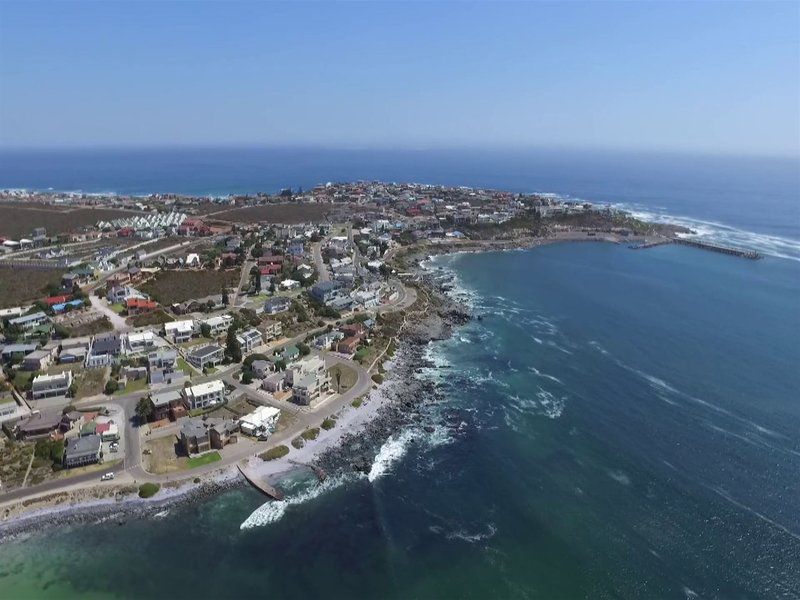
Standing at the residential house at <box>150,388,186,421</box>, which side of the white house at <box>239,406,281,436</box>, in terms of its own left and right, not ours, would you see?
back

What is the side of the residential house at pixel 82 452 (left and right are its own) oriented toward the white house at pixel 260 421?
left

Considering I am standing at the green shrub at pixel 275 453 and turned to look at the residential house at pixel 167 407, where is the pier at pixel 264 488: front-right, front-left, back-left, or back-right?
back-left

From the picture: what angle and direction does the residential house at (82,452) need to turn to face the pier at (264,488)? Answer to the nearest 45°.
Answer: approximately 45° to its left

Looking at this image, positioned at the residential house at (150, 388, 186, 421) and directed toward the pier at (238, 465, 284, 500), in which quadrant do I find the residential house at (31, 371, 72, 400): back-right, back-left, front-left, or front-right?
back-right

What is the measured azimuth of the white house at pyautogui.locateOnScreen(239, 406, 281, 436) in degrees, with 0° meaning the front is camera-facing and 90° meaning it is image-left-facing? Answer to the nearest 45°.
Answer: approximately 315°

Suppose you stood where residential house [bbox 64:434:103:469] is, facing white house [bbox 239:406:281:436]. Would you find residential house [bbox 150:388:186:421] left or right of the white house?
left

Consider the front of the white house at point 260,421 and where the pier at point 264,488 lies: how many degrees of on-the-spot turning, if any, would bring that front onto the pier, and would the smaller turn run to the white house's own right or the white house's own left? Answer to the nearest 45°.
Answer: approximately 45° to the white house's own right

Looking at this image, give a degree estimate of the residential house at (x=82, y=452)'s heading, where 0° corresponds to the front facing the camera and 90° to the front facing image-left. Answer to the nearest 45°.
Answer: approximately 0°

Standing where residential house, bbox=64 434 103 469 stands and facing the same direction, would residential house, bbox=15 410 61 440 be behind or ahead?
behind

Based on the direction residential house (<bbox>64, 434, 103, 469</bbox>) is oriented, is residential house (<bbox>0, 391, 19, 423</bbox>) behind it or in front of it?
behind
